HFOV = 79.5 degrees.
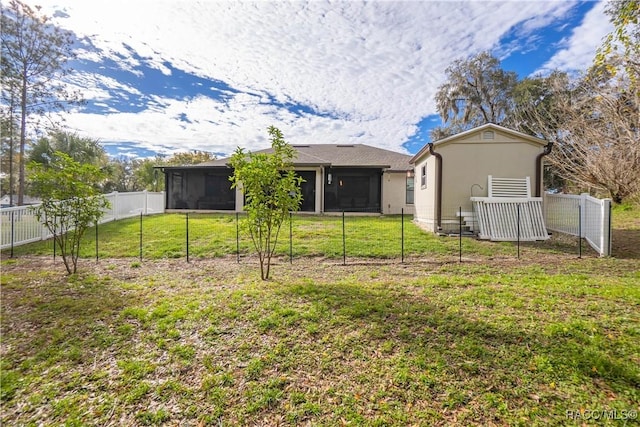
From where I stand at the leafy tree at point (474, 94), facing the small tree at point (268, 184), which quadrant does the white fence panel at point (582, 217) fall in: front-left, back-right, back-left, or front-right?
front-left

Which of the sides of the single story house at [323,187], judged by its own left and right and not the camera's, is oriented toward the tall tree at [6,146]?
left

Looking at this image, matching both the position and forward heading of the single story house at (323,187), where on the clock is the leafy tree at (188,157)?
The leafy tree is roughly at 11 o'clock from the single story house.

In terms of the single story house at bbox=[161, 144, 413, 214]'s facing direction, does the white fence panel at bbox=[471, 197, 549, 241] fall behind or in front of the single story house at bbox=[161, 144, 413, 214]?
behind

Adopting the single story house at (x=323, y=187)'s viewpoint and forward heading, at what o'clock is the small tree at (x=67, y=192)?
The small tree is roughly at 7 o'clock from the single story house.

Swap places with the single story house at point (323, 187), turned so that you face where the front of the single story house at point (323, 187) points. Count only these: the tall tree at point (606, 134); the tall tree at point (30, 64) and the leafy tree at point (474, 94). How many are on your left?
1

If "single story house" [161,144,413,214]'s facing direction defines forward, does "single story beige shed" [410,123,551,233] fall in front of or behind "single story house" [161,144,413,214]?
behind

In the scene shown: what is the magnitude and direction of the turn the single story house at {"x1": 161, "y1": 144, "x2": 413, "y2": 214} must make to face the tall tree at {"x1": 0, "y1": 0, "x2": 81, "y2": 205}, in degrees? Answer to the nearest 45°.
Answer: approximately 90° to its left

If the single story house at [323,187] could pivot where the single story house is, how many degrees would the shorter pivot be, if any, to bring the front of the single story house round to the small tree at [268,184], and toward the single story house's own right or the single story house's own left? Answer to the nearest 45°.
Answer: approximately 180°

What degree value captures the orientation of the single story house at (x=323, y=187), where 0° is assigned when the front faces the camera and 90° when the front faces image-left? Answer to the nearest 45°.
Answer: approximately 180°

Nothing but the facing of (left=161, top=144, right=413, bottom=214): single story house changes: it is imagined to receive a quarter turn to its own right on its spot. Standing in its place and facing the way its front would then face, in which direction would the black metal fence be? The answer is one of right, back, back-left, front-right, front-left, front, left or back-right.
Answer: right

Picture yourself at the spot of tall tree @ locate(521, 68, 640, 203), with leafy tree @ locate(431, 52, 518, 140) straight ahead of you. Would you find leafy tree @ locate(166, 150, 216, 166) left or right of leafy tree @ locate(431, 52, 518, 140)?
left
